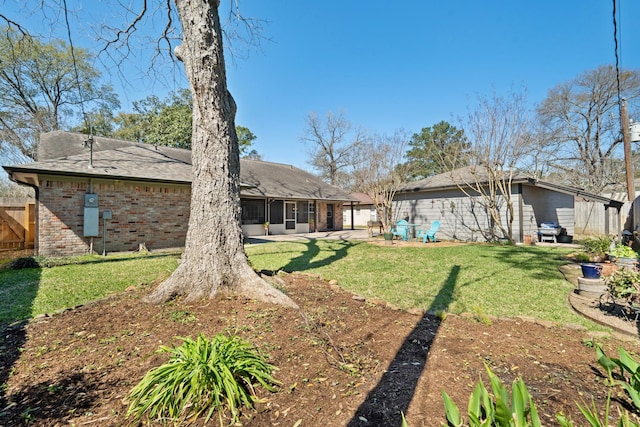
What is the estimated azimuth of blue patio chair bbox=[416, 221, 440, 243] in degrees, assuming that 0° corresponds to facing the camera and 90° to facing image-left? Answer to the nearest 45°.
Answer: approximately 45°

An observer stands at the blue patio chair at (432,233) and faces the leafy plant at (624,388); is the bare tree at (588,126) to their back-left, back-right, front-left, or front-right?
back-left

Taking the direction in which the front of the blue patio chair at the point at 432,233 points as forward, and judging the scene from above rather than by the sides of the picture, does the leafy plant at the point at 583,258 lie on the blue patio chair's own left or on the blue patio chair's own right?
on the blue patio chair's own left

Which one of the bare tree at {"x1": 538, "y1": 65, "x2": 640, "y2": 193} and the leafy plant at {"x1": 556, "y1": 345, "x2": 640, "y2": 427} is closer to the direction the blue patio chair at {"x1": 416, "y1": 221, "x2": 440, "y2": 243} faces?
the leafy plant

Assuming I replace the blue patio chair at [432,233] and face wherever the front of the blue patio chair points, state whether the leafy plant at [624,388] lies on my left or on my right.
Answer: on my left

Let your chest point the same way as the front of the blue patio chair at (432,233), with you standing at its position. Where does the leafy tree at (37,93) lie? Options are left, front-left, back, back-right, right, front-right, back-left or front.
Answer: front-right

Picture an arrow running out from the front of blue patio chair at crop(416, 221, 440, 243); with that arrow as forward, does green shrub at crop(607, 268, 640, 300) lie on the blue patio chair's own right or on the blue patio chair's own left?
on the blue patio chair's own left

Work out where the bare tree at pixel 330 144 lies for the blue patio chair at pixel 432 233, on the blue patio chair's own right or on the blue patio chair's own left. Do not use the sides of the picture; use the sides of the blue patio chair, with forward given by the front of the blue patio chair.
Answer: on the blue patio chair's own right

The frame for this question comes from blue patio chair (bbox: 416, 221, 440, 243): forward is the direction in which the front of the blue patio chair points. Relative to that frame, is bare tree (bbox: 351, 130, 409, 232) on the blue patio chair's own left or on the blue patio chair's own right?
on the blue patio chair's own right

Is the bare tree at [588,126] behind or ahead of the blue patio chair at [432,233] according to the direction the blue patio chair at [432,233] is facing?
behind

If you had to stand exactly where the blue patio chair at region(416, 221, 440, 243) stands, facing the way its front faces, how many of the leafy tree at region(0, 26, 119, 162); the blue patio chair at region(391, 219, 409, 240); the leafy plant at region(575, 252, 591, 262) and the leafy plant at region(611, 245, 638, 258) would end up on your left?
2

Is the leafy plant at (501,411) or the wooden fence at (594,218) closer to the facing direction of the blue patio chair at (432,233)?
the leafy plant
